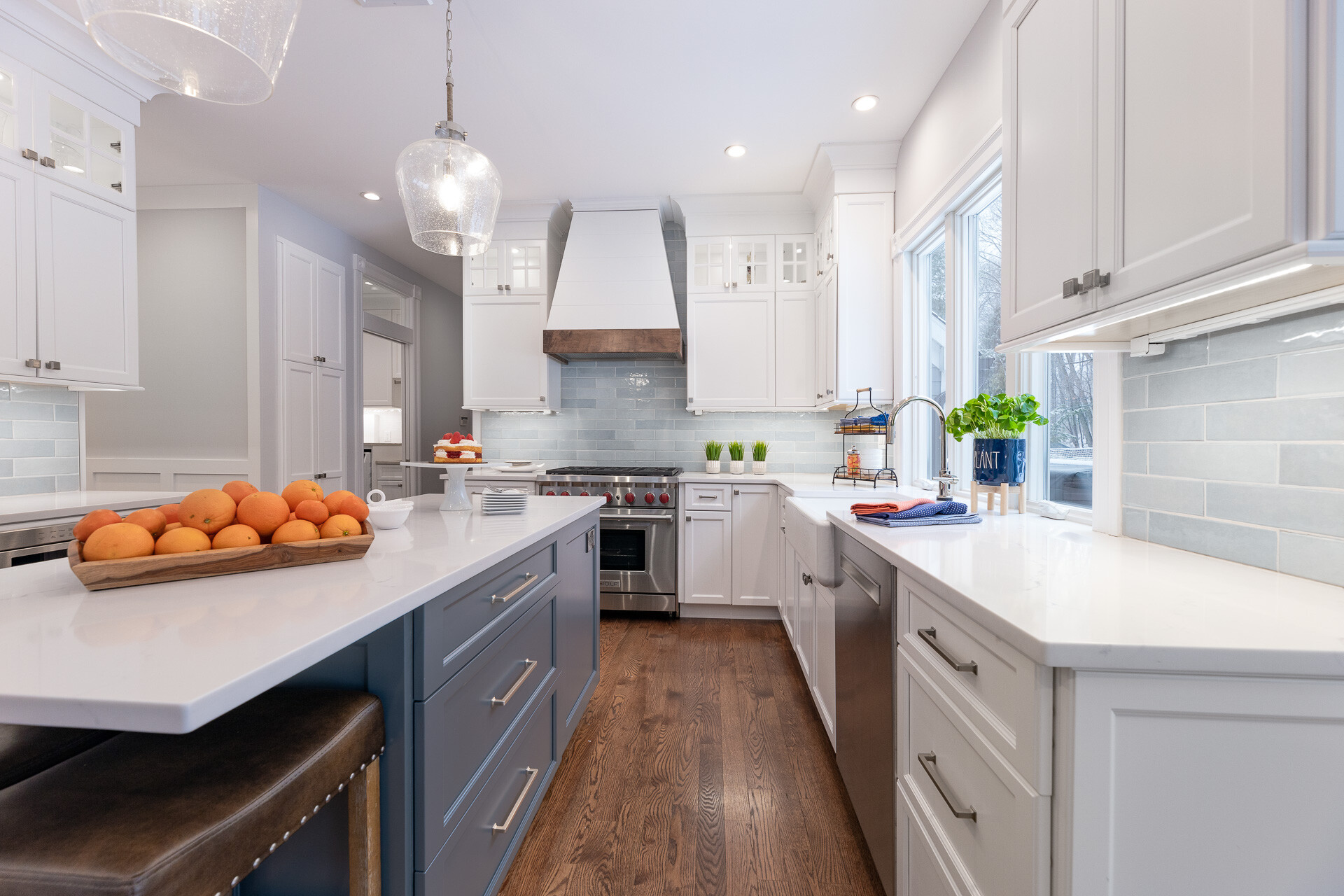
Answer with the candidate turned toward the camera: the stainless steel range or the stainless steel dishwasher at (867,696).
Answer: the stainless steel range

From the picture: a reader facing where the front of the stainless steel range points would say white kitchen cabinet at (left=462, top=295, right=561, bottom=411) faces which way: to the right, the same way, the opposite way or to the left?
the same way

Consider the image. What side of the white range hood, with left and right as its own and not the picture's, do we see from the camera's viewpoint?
front

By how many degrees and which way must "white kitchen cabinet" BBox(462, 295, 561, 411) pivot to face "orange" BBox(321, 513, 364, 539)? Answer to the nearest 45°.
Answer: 0° — it already faces it

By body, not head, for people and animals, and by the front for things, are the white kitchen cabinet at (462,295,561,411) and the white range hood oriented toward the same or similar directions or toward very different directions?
same or similar directions

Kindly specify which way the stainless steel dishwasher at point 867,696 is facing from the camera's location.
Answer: facing to the left of the viewer

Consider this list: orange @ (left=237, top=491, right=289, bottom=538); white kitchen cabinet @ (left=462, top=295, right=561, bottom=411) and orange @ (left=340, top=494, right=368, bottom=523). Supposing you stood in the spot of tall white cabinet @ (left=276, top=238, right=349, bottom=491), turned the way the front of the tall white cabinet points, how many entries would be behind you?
0

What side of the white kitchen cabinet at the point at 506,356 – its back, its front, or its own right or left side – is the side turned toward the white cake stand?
front

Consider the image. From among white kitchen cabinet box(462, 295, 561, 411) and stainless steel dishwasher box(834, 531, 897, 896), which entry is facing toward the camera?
the white kitchen cabinet

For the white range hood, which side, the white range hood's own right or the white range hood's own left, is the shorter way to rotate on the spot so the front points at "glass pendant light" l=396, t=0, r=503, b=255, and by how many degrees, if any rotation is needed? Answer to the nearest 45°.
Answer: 0° — it already faces it

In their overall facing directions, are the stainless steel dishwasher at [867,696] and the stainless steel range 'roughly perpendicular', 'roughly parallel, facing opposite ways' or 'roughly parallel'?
roughly perpendicular

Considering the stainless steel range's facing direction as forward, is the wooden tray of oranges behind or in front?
in front

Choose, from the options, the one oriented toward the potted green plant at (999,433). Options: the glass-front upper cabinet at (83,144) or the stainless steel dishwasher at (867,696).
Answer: the glass-front upper cabinet

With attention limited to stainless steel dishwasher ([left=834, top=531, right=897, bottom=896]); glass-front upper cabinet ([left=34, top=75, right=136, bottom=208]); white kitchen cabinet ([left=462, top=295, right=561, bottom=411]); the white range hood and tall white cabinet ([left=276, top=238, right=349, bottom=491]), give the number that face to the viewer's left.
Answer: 1

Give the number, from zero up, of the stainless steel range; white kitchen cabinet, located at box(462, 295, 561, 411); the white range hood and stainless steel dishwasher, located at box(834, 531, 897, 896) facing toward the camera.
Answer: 3

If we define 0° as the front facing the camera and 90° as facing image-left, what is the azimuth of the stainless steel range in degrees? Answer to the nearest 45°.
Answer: approximately 0°

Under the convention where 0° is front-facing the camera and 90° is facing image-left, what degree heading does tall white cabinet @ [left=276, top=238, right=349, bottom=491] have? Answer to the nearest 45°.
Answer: approximately 315°

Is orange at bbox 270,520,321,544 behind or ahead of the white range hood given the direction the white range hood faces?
ahead

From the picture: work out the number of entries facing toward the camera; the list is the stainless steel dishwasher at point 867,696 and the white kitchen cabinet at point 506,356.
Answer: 1
